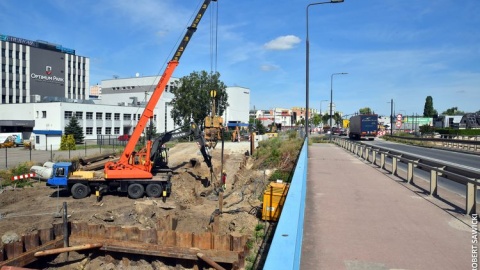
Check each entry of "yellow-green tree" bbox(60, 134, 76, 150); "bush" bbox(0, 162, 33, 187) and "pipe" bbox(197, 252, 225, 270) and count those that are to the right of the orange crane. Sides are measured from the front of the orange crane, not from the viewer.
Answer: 1
